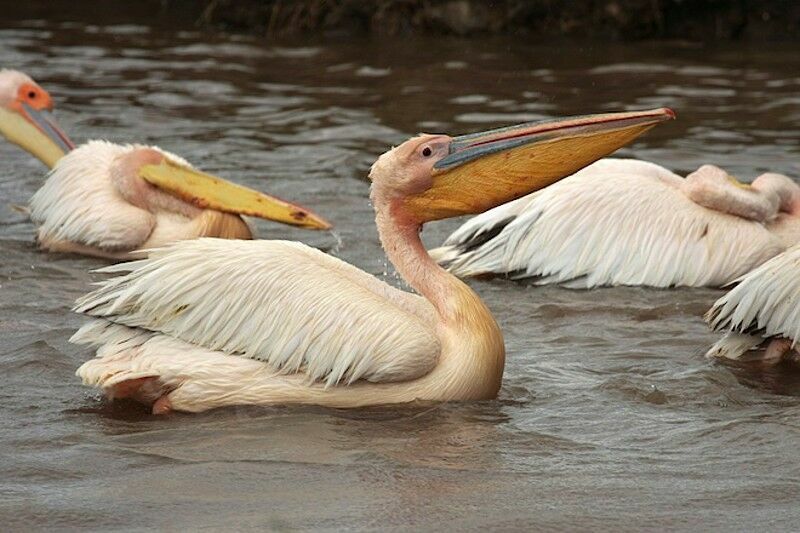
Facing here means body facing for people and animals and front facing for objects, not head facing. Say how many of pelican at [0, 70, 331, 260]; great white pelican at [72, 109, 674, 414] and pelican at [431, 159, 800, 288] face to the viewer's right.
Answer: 3

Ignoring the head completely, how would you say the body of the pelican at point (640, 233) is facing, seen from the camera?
to the viewer's right

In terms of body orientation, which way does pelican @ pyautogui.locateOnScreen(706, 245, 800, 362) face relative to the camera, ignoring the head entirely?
to the viewer's right

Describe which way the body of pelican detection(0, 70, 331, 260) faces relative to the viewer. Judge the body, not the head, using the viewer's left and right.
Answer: facing to the right of the viewer

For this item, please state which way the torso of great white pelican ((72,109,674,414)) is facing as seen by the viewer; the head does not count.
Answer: to the viewer's right

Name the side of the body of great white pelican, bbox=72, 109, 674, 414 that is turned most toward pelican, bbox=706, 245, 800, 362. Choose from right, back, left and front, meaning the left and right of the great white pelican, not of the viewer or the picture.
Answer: front

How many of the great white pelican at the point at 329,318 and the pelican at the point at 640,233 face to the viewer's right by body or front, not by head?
2

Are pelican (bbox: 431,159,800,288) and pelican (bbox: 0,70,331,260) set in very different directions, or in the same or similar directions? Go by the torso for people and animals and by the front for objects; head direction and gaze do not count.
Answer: same or similar directions

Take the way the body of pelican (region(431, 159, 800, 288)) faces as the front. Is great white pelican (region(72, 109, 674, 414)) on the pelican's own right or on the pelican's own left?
on the pelican's own right

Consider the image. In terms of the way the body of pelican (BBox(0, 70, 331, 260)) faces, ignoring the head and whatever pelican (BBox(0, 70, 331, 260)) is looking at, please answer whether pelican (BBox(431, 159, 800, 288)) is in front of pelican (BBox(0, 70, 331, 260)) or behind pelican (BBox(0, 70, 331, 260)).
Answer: in front

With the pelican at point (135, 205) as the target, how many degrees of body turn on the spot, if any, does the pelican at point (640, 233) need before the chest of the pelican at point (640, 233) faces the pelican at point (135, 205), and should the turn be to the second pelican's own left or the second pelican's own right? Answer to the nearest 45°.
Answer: approximately 180°

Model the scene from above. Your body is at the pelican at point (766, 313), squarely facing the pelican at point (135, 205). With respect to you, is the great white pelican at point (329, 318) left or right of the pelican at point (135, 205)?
left

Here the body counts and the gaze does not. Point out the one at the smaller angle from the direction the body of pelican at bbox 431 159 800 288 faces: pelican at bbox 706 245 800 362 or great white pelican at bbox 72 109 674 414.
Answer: the pelican
